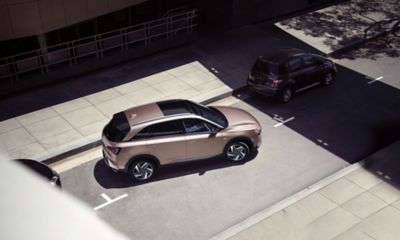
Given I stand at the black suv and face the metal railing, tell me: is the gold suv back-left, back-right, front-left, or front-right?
front-left

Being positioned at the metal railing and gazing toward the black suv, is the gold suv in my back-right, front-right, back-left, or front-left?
front-right

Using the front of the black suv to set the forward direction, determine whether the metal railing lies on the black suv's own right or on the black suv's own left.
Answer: on the black suv's own left

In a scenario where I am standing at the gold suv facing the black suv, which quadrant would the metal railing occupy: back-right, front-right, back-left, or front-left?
front-left

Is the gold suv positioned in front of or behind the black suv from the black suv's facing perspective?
behind

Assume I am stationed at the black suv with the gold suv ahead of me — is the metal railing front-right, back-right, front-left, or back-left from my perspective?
front-right

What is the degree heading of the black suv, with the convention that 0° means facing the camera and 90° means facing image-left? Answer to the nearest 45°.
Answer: approximately 225°
